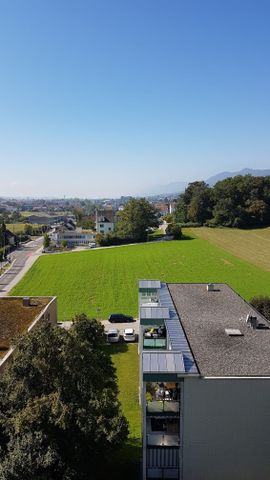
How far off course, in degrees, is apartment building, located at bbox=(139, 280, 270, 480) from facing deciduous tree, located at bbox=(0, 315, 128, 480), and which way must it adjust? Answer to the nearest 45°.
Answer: approximately 45° to its left

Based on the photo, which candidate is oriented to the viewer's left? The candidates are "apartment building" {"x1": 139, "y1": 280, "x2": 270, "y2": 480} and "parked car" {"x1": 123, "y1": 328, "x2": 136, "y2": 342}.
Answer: the apartment building

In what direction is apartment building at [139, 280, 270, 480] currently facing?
to the viewer's left

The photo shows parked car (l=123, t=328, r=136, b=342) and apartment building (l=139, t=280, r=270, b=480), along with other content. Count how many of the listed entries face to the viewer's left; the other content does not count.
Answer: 1

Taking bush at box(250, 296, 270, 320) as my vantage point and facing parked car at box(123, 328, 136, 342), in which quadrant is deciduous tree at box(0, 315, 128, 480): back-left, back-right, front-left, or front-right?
front-left

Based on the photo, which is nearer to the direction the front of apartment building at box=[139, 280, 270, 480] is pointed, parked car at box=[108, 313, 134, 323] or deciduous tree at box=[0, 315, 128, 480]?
the deciduous tree

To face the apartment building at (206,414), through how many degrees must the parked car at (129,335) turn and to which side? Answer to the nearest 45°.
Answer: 0° — it already faces it

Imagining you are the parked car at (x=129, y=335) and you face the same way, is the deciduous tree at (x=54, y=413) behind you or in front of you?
in front

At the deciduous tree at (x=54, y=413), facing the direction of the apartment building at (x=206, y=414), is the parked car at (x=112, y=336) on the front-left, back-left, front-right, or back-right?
front-left

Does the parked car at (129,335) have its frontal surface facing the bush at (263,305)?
no

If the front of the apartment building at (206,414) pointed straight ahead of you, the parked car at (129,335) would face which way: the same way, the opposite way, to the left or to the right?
to the left

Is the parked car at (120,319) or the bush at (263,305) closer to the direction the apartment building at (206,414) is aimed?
the parked car

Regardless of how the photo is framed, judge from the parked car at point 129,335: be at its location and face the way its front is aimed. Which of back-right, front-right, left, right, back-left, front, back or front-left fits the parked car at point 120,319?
back

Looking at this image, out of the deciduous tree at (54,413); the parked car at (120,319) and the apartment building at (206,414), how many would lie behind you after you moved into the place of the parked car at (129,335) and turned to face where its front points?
1

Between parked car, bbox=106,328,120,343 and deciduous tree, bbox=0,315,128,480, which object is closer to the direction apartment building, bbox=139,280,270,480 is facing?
the deciduous tree

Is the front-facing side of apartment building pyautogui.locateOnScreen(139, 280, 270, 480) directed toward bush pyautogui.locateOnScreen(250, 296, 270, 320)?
no

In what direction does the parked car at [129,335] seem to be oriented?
toward the camera

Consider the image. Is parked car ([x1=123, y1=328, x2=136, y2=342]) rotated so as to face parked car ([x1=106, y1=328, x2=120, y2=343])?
no
